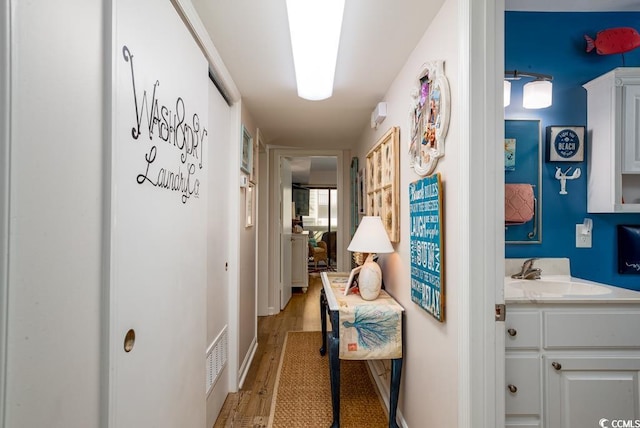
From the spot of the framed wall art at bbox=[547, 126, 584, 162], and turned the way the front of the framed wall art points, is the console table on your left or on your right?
on your right

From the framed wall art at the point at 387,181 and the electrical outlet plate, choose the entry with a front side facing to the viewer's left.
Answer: the framed wall art

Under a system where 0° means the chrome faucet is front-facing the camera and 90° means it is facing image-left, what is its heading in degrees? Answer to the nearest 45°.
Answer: approximately 315°

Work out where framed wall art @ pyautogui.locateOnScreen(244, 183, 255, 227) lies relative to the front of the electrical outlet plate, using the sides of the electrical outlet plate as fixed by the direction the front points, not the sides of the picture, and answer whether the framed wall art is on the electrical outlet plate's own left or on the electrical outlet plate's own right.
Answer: on the electrical outlet plate's own right

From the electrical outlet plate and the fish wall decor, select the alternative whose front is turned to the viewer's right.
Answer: the fish wall decor

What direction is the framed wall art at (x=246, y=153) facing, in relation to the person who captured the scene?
facing to the right of the viewer

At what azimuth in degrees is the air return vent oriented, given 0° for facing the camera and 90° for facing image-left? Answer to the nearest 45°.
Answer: approximately 270°

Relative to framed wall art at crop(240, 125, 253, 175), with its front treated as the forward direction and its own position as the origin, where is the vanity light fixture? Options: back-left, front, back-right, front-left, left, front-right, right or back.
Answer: front-right

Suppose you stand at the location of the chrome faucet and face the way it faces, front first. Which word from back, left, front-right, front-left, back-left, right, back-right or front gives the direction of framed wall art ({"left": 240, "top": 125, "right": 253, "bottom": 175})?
back-right

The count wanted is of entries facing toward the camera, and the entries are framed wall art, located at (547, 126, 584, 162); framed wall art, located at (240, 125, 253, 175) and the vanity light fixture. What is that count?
2

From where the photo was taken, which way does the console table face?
to the viewer's left

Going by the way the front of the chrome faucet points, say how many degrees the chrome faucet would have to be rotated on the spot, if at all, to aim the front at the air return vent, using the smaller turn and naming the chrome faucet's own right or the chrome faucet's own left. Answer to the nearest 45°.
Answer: approximately 90° to the chrome faucet's own right

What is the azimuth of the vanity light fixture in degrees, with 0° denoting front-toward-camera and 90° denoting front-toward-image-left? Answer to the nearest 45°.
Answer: approximately 0°

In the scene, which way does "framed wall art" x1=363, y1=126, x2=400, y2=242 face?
to the viewer's left

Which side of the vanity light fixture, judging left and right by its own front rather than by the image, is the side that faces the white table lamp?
right
